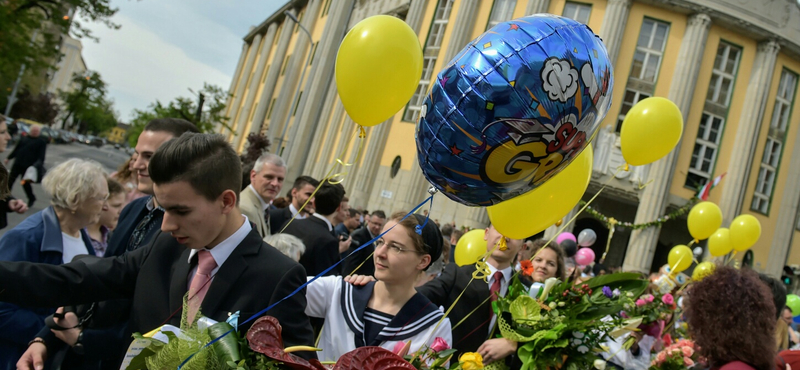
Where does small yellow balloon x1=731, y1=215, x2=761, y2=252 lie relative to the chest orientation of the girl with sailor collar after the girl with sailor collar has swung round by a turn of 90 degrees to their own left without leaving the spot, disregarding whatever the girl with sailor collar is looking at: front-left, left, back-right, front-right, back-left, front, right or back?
left

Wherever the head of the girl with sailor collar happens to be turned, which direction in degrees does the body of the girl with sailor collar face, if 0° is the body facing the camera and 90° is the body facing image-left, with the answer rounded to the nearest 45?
approximately 45°

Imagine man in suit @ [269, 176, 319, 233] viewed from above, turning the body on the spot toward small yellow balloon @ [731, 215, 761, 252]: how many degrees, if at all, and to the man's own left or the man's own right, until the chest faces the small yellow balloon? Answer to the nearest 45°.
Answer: approximately 45° to the man's own left

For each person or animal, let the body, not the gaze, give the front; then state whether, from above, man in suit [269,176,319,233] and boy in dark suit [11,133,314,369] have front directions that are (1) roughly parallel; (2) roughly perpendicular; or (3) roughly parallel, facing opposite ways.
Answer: roughly perpendicular

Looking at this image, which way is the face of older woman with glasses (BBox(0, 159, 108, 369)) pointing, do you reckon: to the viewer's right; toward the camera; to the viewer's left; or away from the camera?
to the viewer's right

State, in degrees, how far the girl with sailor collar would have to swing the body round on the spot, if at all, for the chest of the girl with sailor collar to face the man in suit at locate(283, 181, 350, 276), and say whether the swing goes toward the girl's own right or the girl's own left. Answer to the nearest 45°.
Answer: approximately 135° to the girl's own right

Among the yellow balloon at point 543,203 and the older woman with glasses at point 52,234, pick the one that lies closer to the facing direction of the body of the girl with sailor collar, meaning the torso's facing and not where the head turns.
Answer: the older woman with glasses

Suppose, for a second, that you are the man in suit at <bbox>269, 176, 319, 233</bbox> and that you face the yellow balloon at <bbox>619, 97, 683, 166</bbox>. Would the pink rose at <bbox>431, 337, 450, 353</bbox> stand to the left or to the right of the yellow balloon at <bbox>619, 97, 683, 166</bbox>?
right

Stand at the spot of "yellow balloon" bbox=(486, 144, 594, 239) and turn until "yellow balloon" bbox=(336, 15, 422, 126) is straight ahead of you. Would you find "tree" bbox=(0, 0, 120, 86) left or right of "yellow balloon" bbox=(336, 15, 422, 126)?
right
